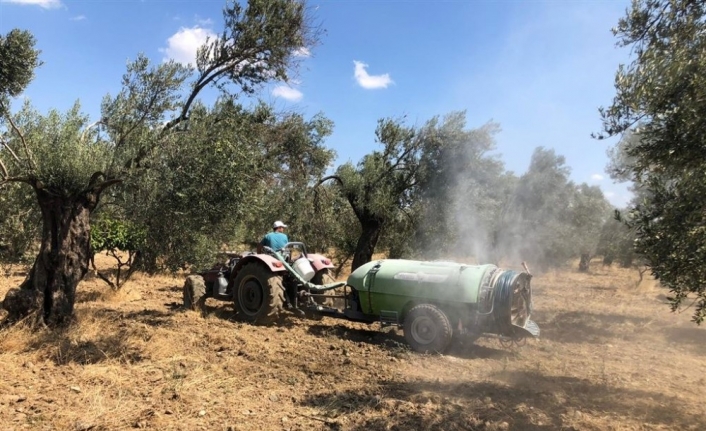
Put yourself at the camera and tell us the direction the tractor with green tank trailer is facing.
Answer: facing away from the viewer and to the left of the viewer

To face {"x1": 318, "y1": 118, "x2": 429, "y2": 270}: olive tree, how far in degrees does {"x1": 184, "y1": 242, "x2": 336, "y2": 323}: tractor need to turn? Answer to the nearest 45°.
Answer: approximately 90° to its right

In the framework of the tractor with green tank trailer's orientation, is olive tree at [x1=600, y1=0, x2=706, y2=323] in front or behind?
behind

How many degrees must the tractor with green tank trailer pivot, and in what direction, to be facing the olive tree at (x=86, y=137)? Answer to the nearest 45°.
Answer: approximately 45° to its left

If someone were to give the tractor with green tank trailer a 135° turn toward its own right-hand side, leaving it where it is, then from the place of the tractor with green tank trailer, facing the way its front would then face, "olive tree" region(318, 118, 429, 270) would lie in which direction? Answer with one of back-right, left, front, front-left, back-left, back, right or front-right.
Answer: left

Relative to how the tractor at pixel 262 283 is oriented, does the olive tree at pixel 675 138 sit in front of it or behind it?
behind
